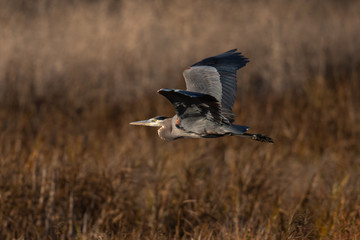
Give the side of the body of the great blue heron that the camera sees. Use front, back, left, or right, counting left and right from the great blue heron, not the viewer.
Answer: left
